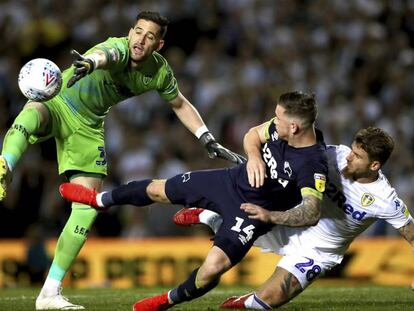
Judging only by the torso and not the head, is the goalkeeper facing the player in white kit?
no

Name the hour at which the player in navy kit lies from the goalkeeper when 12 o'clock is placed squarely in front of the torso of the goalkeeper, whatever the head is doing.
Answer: The player in navy kit is roughly at 10 o'clock from the goalkeeper.

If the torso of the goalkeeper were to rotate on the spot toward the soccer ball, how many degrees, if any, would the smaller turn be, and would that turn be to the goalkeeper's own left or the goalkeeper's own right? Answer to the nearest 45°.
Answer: approximately 45° to the goalkeeper's own right

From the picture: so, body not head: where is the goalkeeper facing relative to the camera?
toward the camera

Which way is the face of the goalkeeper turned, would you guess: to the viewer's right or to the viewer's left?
to the viewer's left
